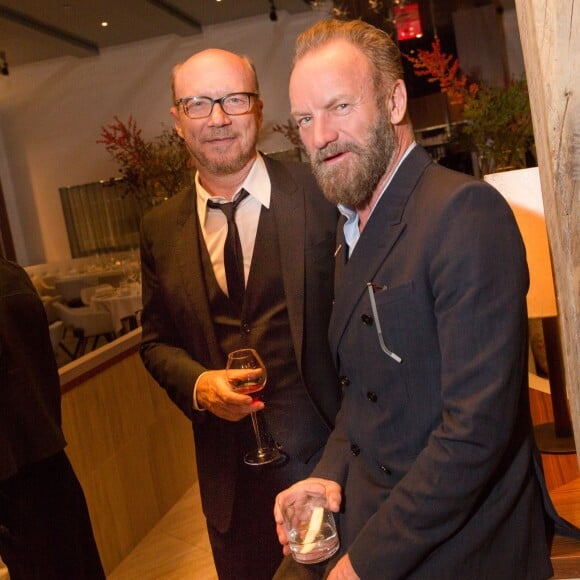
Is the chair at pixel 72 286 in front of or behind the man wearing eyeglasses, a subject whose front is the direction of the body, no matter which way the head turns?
behind

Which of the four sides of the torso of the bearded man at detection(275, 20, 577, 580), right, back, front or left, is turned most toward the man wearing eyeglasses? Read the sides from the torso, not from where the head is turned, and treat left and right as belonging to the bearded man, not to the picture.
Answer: right

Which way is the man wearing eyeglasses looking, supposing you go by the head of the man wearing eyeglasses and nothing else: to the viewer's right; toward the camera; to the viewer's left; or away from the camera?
toward the camera

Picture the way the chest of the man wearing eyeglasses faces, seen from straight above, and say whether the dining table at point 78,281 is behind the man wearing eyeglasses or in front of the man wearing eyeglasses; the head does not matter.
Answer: behind

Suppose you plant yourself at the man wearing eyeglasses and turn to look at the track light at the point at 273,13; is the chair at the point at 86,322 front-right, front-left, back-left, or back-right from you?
front-left

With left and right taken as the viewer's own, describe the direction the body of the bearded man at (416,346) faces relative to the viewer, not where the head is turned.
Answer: facing the viewer and to the left of the viewer

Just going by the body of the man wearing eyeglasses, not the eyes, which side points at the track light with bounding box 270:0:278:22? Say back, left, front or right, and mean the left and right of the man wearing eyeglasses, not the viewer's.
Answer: back

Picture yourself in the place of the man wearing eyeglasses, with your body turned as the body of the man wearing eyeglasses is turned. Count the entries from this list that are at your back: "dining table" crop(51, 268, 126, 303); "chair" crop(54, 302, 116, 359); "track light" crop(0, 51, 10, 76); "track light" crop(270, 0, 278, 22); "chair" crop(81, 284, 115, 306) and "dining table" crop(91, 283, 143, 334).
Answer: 6

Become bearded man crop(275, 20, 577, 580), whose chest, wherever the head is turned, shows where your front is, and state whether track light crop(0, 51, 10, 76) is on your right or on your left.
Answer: on your right

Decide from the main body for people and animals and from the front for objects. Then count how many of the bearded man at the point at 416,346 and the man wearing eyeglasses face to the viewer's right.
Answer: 0

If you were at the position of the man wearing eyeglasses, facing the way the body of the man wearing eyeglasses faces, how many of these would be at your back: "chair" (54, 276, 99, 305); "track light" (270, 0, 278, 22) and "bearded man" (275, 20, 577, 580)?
2

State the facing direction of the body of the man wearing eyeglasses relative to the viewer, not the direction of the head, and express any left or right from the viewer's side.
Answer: facing the viewer
